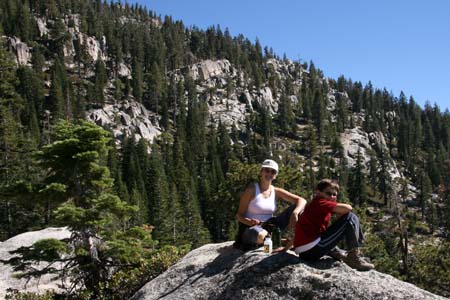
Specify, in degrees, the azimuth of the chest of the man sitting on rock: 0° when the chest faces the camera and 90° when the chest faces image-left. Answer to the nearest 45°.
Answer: approximately 270°

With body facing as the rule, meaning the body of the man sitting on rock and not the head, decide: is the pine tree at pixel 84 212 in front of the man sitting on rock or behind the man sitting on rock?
behind
